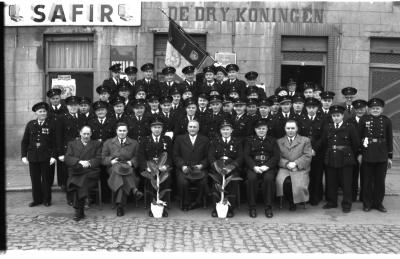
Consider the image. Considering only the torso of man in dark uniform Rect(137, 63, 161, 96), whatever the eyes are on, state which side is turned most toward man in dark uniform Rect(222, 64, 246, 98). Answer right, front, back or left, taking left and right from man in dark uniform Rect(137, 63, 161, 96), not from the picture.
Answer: left

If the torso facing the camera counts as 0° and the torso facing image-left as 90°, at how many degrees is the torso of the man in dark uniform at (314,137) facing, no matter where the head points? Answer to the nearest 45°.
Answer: approximately 0°

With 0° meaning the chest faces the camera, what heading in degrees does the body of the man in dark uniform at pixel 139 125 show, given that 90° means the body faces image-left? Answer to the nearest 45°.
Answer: approximately 0°

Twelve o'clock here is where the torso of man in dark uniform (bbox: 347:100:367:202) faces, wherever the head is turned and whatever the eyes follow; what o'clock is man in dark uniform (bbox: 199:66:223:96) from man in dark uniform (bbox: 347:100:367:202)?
man in dark uniform (bbox: 199:66:223:96) is roughly at 3 o'clock from man in dark uniform (bbox: 347:100:367:202).

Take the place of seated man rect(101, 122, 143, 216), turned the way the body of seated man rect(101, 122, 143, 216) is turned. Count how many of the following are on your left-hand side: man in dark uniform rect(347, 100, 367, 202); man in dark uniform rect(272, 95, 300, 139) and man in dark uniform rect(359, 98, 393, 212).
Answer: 3

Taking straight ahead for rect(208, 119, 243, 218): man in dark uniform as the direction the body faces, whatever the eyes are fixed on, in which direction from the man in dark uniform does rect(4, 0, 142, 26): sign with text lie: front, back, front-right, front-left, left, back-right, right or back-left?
back-right
